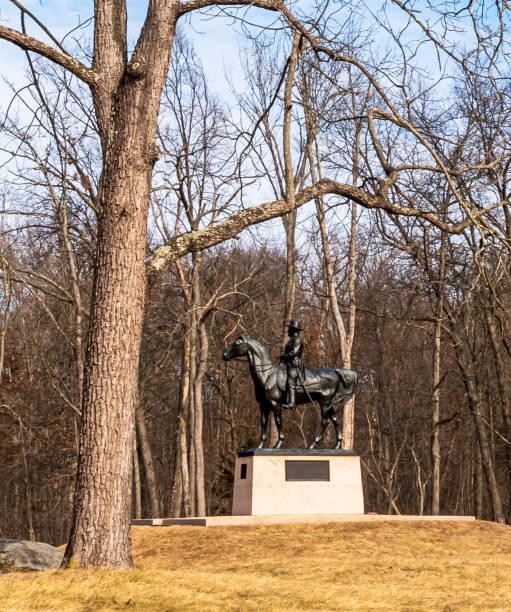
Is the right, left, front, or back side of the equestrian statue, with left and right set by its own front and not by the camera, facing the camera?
left

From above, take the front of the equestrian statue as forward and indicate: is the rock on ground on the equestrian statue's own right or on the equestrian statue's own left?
on the equestrian statue's own left
